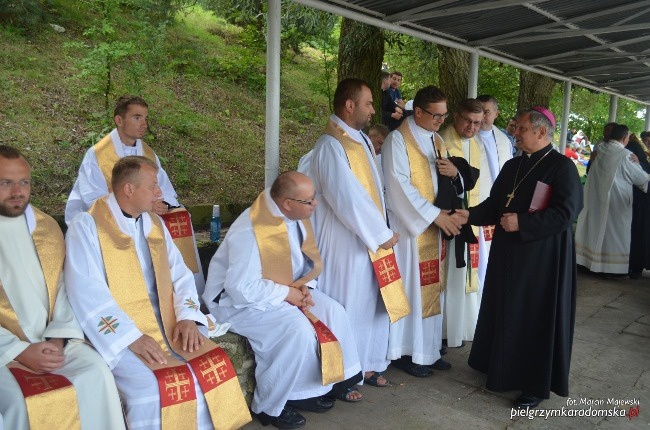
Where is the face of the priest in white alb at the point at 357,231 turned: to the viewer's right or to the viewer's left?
to the viewer's right

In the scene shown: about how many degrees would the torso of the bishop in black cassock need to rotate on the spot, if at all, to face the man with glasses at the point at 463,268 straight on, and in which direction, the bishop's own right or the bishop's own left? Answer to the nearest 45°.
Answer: approximately 90° to the bishop's own right

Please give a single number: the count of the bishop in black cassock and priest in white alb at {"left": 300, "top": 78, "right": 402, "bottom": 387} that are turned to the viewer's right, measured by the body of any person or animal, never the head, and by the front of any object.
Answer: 1

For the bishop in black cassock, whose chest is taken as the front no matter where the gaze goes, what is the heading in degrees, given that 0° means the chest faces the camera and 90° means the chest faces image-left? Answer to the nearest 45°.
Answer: approximately 45°

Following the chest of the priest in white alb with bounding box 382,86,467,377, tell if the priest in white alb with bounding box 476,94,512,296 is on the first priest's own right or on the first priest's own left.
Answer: on the first priest's own left

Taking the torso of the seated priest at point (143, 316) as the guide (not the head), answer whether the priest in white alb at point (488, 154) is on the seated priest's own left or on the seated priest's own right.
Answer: on the seated priest's own left

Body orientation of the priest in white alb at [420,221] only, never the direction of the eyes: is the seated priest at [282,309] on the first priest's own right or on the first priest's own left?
on the first priest's own right

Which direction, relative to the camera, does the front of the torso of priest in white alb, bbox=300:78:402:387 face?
to the viewer's right

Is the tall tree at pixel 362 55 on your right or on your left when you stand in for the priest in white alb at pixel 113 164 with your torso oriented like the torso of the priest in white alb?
on your left

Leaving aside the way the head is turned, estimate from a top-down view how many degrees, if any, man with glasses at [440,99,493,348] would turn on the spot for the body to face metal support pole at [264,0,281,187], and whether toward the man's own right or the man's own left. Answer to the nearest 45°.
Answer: approximately 90° to the man's own right
